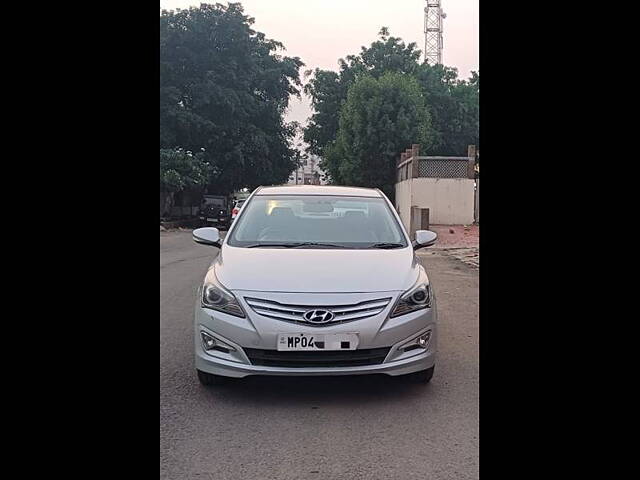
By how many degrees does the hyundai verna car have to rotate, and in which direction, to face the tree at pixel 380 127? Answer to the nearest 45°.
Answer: approximately 180°

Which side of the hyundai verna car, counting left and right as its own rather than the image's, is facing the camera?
front

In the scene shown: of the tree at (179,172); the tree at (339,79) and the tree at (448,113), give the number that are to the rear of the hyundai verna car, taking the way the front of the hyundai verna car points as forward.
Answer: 3

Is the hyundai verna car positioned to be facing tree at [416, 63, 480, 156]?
no

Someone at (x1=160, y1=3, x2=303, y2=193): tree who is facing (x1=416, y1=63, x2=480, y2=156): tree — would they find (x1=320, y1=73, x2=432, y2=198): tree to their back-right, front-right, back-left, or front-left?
front-right

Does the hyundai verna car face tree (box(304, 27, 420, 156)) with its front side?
no

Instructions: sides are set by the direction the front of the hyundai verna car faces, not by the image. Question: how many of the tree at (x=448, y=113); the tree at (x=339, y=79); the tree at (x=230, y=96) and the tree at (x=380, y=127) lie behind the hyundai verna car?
4

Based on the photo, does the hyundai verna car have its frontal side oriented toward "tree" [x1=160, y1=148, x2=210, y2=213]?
no

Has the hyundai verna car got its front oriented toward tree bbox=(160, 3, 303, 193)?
no
